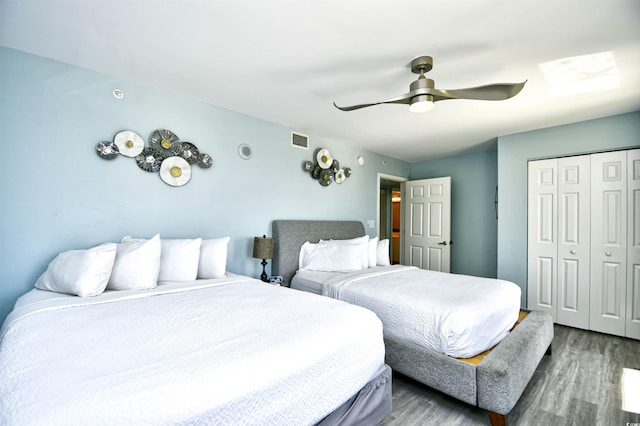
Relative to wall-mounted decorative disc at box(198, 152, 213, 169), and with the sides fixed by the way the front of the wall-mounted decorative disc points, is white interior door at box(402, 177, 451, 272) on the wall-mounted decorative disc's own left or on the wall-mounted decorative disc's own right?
on the wall-mounted decorative disc's own left

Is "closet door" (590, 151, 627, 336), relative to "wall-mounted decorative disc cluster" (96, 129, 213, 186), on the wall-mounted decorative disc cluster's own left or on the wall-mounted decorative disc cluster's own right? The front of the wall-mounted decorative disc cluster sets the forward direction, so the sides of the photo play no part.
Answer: on the wall-mounted decorative disc cluster's own left

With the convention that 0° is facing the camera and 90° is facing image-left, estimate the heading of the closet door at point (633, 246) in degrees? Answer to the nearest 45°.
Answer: approximately 0°

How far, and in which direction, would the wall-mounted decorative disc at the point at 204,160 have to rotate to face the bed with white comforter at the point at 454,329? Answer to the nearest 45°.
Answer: approximately 45° to its left

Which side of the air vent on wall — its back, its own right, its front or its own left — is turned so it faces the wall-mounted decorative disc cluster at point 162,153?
right
